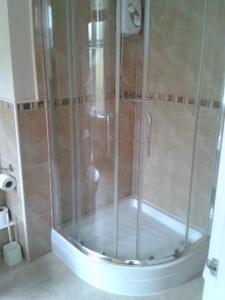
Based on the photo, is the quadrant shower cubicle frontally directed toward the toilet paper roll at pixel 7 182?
no

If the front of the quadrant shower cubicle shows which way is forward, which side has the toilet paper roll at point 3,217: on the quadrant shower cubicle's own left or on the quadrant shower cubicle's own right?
on the quadrant shower cubicle's own right

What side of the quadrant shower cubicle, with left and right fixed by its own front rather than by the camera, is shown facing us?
front

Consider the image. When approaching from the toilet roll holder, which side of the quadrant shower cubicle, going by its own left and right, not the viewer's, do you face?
right
